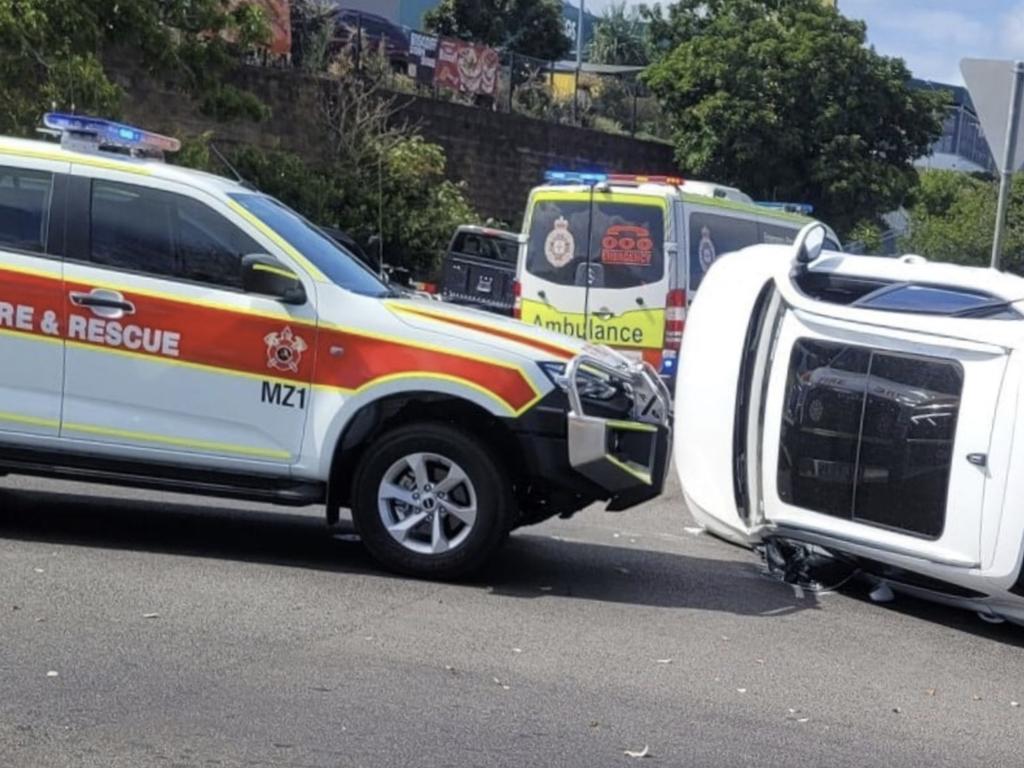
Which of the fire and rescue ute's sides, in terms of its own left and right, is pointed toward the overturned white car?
front

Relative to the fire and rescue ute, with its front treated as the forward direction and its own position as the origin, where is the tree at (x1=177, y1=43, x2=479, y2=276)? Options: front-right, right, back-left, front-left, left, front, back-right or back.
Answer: left

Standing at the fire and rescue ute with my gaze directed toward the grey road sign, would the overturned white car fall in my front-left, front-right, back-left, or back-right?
front-right

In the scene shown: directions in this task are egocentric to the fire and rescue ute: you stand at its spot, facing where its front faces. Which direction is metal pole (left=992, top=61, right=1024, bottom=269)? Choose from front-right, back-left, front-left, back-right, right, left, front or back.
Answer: front-left

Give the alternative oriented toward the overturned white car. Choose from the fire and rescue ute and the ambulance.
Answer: the fire and rescue ute

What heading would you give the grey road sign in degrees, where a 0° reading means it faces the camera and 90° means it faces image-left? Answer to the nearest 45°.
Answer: approximately 135°

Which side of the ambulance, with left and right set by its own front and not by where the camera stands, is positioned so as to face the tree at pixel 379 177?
left

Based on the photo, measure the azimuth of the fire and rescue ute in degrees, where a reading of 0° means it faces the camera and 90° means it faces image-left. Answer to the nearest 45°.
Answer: approximately 270°

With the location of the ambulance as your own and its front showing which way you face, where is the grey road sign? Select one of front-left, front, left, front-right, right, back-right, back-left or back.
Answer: right

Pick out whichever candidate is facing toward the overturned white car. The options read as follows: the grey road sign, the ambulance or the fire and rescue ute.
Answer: the fire and rescue ute

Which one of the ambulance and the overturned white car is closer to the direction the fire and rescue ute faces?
the overturned white car

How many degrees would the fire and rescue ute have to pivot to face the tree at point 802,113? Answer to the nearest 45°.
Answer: approximately 90° to its left

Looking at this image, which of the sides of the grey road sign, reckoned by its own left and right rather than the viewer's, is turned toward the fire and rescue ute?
left

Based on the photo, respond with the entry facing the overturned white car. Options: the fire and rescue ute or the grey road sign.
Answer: the fire and rescue ute

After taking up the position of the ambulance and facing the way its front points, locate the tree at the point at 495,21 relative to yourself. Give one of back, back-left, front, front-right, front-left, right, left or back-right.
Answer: front-left

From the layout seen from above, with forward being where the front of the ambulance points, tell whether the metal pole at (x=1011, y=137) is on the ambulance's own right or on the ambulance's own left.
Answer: on the ambulance's own right
